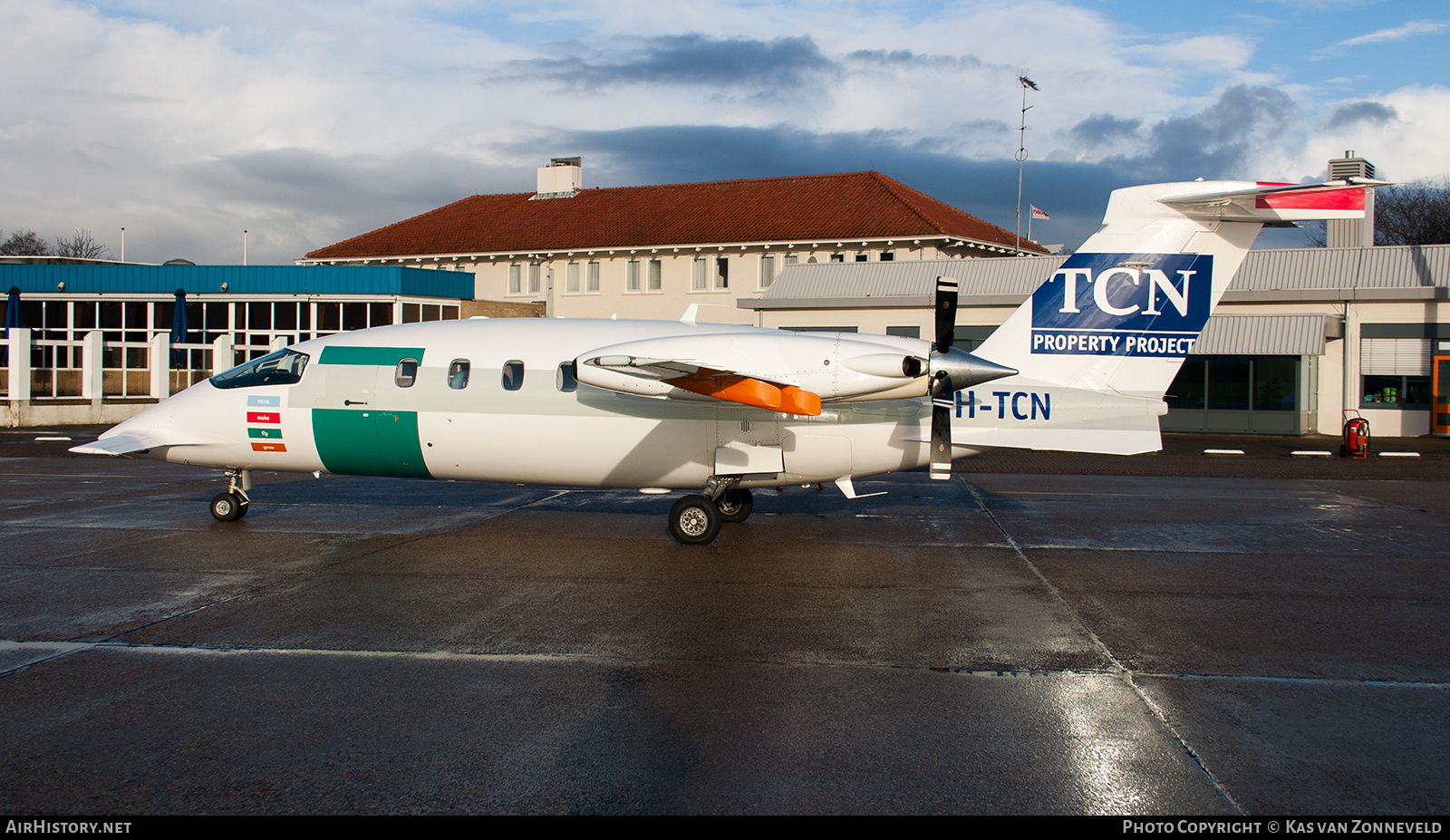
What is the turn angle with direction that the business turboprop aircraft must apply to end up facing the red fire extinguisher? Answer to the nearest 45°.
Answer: approximately 135° to its right

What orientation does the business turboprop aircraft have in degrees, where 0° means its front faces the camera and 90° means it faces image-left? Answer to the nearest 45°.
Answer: approximately 90°
